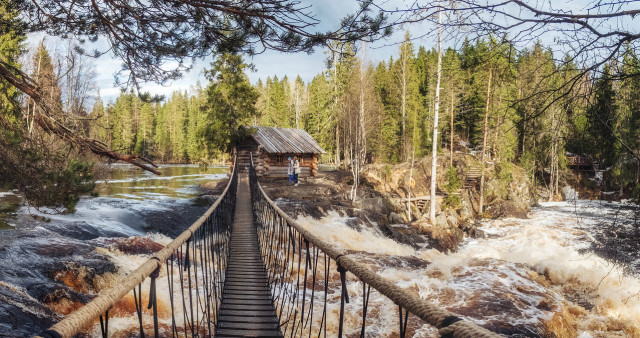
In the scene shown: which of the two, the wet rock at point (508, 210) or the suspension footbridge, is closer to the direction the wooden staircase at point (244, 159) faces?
the suspension footbridge

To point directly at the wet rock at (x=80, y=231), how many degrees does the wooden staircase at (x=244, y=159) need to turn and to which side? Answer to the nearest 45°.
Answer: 0° — it already faces it

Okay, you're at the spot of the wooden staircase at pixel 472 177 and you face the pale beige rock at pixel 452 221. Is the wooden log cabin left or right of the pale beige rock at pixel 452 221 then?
right

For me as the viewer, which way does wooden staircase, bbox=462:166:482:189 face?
facing the viewer and to the left of the viewer

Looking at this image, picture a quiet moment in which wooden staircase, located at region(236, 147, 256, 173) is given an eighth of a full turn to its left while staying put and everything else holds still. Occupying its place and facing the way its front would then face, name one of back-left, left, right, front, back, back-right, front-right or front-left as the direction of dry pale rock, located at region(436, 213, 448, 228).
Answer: front

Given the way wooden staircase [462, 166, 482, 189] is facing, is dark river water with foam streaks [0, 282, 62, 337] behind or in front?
in front

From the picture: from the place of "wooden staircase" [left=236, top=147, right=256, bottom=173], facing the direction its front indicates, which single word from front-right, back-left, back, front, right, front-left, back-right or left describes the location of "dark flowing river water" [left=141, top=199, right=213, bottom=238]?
front

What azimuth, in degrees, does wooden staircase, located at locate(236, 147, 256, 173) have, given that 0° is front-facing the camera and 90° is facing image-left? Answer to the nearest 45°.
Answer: approximately 0°

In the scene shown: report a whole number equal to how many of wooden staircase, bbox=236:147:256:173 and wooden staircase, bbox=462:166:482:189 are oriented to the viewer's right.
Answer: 0
